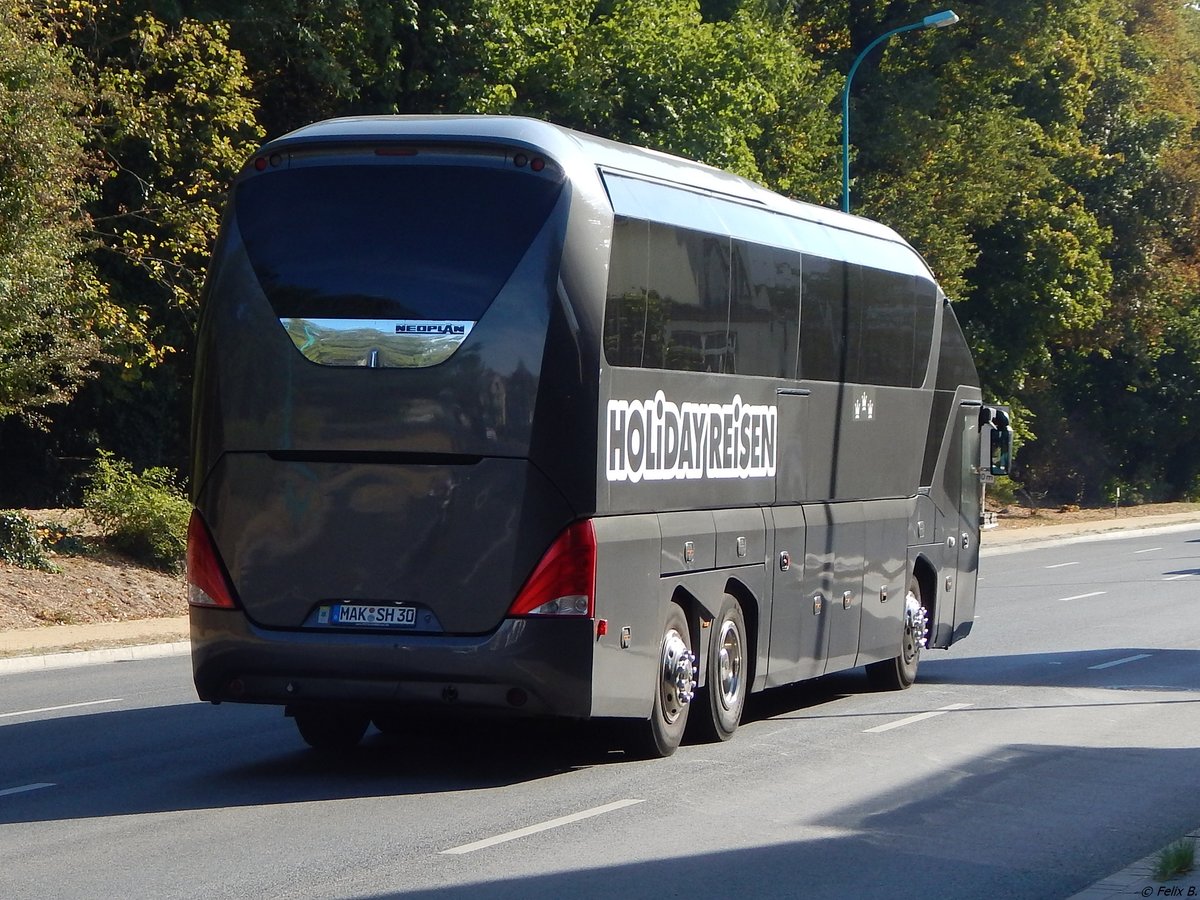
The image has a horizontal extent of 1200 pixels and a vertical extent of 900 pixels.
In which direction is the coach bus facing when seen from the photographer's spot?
facing away from the viewer and to the right of the viewer

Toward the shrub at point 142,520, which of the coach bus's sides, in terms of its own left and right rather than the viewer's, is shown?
left

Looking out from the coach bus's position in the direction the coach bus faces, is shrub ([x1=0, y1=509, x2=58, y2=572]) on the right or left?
on its left

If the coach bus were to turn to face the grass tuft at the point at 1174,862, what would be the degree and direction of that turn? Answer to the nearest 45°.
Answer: approximately 90° to its right
